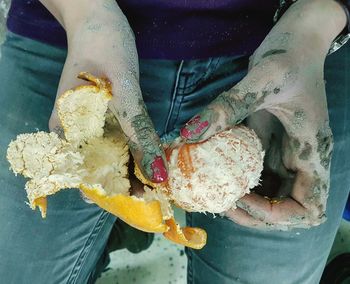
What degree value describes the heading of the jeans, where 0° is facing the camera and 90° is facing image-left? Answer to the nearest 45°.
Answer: approximately 0°
